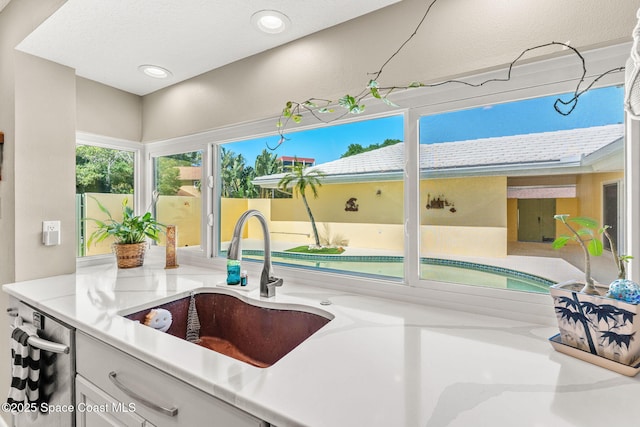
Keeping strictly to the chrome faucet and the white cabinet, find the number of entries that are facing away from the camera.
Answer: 0

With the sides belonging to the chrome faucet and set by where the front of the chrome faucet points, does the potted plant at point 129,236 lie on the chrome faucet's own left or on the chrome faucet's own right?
on the chrome faucet's own right

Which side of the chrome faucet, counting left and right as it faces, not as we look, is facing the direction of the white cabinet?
front

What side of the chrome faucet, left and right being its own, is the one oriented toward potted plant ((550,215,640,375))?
left

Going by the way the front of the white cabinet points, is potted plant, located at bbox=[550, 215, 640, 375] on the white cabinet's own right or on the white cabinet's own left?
on the white cabinet's own left

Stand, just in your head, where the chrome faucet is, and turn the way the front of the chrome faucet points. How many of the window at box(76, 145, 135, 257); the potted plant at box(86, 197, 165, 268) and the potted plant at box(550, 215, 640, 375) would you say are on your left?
1

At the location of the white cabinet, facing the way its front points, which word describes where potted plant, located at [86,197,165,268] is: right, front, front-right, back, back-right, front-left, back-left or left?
back-right

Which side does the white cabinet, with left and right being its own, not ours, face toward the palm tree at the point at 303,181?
back

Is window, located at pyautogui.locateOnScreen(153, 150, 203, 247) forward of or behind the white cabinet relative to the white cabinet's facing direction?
behind

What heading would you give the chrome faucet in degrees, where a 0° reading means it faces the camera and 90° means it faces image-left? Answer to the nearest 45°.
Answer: approximately 45°

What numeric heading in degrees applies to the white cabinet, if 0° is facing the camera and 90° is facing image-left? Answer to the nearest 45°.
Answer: approximately 45°

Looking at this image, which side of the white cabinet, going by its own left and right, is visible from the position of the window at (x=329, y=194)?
back
